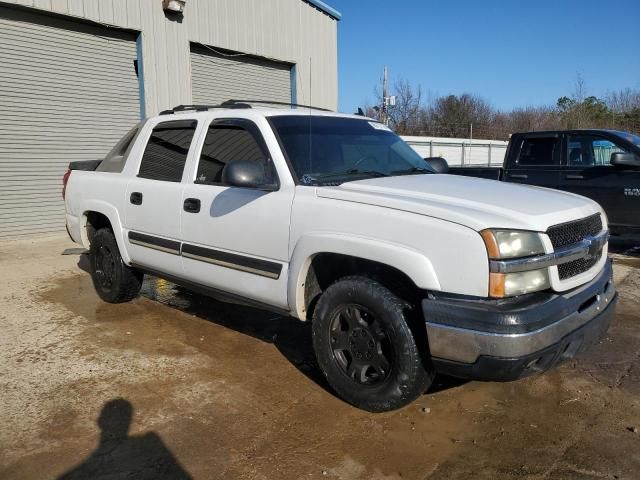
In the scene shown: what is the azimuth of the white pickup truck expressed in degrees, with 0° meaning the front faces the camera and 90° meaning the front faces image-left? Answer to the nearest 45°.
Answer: approximately 315°

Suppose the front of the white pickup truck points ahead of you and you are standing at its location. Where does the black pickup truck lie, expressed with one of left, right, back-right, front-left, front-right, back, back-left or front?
left

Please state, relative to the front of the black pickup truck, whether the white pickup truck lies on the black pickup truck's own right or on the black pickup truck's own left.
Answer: on the black pickup truck's own right

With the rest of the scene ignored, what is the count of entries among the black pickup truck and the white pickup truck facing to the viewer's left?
0

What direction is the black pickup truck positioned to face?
to the viewer's right

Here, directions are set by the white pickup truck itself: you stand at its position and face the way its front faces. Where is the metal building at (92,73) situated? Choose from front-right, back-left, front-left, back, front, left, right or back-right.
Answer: back

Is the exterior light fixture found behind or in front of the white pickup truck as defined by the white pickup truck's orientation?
behind

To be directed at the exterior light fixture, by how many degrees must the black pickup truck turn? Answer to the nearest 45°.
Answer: approximately 180°

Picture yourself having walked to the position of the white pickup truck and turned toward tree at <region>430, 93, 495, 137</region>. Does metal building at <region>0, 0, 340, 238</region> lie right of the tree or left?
left

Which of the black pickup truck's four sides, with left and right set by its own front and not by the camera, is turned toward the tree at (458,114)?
left

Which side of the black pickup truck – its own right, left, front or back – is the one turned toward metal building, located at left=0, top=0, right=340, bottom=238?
back
